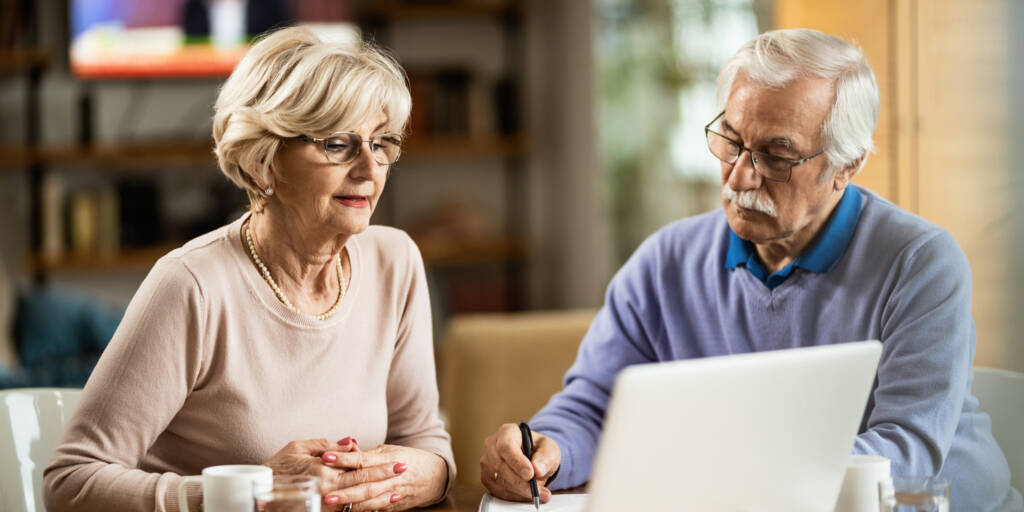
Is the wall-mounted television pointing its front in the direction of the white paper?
yes

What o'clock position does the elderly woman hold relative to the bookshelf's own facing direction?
The elderly woman is roughly at 12 o'clock from the bookshelf.

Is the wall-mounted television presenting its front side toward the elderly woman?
yes

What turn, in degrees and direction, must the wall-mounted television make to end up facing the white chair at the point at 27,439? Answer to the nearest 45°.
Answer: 0° — it already faces it

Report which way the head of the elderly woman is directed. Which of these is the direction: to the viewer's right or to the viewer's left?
to the viewer's right

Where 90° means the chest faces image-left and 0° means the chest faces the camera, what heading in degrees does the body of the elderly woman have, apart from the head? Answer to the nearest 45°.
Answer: approximately 315°

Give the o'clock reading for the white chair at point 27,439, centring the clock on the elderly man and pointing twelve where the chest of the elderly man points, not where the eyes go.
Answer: The white chair is roughly at 1 o'clock from the elderly man.

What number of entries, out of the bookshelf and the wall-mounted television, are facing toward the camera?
2

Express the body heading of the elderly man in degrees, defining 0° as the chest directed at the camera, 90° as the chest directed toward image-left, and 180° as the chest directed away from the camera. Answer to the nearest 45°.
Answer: approximately 45°

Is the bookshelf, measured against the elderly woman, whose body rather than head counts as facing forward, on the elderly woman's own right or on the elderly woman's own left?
on the elderly woman's own left
